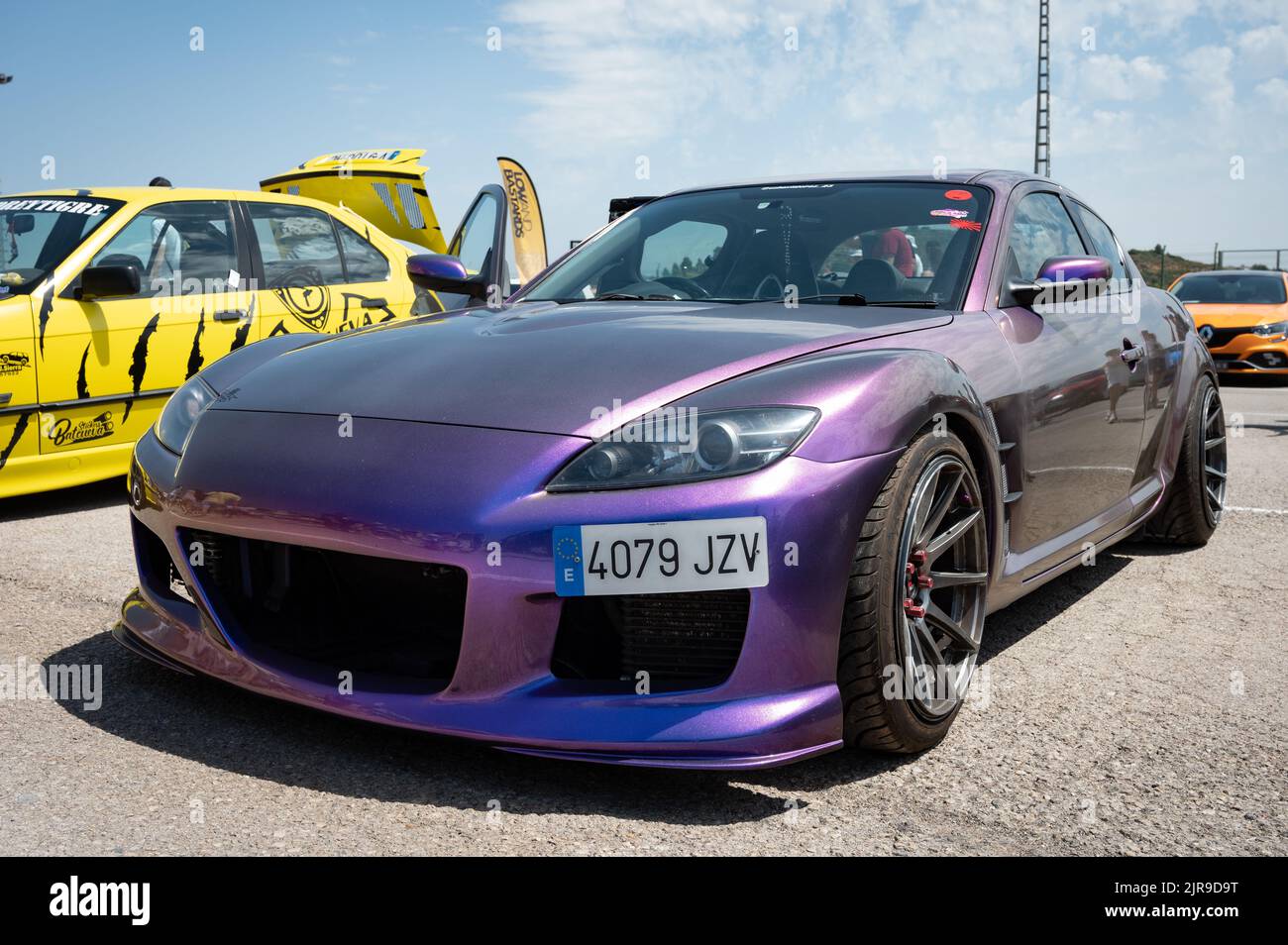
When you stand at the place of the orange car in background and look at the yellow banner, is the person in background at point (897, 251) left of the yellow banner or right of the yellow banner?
left

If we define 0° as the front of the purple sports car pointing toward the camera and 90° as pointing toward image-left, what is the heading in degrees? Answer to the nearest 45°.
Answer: approximately 45°

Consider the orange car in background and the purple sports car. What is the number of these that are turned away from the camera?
0

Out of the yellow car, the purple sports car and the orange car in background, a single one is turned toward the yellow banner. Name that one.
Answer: the orange car in background

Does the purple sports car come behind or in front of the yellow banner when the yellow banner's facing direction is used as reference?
in front

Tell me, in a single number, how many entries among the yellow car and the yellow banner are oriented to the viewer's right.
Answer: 0

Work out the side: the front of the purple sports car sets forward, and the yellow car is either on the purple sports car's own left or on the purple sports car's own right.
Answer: on the purple sports car's own right

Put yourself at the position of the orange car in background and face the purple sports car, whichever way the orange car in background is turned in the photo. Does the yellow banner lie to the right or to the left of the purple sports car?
right

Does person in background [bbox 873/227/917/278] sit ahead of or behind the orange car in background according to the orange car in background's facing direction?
ahead

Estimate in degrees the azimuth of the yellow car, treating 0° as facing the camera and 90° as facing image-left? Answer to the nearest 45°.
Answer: approximately 45°

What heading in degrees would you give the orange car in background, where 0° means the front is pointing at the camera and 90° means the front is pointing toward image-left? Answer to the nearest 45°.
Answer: approximately 45°
